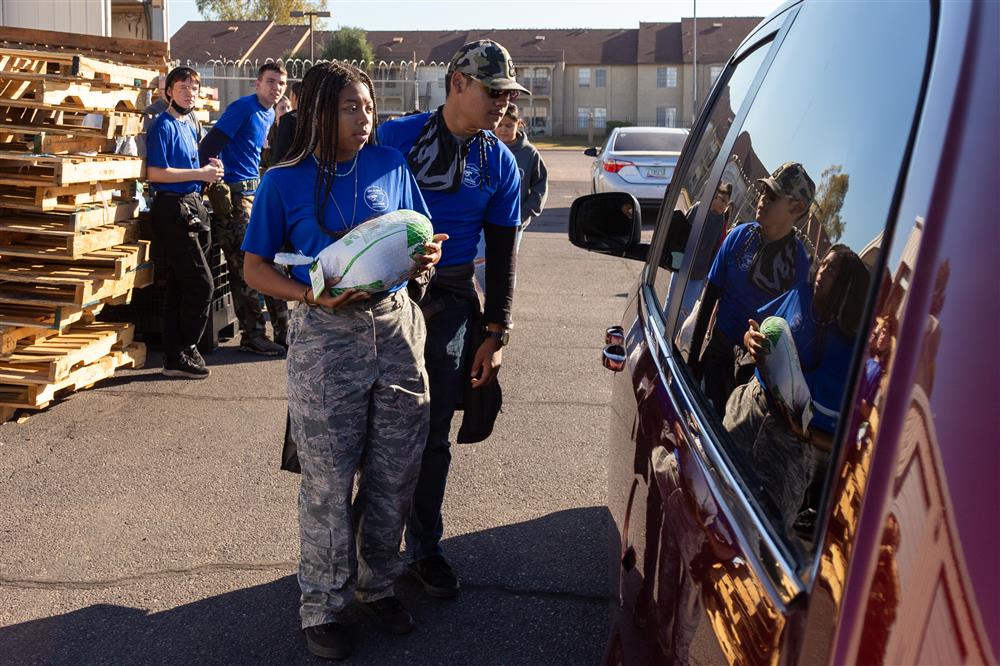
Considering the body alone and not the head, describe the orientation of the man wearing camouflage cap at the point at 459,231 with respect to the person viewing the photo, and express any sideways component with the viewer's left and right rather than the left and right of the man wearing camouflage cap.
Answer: facing the viewer and to the right of the viewer

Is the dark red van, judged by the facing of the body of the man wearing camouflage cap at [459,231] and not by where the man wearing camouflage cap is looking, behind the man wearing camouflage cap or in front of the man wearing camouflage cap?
in front

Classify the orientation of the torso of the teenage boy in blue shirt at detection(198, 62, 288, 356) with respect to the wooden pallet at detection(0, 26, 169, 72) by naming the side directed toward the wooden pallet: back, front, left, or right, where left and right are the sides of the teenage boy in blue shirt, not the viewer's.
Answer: right

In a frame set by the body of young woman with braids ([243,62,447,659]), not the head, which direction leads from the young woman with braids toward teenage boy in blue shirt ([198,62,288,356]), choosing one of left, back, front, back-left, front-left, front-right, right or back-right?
back-left

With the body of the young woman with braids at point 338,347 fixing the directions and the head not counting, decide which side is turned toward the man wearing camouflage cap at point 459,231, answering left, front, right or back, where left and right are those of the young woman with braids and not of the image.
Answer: left

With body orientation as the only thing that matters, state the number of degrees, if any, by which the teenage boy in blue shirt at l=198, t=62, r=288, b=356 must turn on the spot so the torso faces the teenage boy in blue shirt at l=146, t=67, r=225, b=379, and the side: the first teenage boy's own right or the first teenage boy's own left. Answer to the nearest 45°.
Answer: approximately 90° to the first teenage boy's own right

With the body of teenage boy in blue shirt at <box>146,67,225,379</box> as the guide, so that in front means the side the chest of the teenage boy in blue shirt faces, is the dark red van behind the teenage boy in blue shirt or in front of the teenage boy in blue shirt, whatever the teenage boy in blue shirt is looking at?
in front

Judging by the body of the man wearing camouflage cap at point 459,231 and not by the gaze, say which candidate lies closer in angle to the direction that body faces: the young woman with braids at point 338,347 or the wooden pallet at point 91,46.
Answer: the young woman with braids

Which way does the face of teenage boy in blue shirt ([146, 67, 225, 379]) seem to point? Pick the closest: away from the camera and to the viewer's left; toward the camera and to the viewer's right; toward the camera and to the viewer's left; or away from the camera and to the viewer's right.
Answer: toward the camera and to the viewer's right

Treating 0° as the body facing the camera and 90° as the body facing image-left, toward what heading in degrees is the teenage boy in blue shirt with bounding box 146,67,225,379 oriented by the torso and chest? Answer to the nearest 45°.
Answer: approximately 315°

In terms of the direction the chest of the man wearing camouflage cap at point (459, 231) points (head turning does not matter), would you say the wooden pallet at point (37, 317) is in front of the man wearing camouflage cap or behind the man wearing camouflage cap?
behind

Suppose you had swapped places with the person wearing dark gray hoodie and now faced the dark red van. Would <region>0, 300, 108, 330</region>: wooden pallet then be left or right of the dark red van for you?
right
